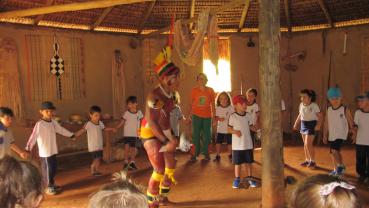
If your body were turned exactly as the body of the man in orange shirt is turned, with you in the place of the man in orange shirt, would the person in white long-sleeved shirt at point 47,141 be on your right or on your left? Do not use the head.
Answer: on your right

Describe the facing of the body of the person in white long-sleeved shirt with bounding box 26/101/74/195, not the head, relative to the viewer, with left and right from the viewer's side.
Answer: facing the viewer and to the right of the viewer

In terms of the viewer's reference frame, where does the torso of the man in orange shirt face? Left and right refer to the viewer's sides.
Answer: facing the viewer

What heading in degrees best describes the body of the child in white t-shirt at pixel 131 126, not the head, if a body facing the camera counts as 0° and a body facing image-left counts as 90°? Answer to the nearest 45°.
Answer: approximately 0°

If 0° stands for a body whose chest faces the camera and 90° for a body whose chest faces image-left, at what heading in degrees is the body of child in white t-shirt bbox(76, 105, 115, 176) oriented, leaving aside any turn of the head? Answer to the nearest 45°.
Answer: approximately 315°

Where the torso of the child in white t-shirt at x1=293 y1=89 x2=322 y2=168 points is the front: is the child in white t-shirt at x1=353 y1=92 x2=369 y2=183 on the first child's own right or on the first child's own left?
on the first child's own left

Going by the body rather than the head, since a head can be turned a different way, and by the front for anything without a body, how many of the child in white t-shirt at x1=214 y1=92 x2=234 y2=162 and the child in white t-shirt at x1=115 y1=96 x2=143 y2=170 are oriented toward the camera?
2

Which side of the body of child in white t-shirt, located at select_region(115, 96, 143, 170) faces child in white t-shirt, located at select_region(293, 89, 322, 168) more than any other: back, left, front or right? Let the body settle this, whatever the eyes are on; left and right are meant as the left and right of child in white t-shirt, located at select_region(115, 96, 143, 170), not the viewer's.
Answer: left

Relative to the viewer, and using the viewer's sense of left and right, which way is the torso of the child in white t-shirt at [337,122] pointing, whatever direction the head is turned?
facing the viewer and to the left of the viewer

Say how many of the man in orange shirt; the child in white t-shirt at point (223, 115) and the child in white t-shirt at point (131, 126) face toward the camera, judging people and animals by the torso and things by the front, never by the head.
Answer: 3

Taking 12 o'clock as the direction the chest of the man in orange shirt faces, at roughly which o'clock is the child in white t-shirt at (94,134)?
The child in white t-shirt is roughly at 2 o'clock from the man in orange shirt.

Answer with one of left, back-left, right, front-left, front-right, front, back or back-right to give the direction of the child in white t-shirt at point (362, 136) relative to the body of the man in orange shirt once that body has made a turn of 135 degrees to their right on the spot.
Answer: back

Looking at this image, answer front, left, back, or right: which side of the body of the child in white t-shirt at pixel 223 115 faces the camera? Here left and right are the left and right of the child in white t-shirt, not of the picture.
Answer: front

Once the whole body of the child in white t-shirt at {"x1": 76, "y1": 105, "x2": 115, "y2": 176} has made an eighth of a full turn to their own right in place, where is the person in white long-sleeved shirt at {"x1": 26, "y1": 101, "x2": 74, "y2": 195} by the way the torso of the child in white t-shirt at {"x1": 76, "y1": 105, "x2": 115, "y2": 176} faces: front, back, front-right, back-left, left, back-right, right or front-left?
front-right
